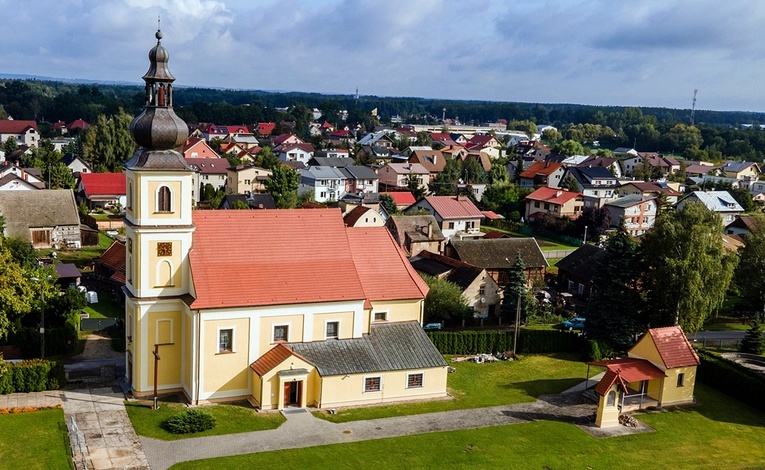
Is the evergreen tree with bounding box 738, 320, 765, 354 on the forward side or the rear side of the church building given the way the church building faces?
on the rear side

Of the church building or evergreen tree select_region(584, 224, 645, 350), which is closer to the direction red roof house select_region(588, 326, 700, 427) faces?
the church building

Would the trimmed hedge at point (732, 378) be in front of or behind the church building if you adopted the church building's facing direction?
behind

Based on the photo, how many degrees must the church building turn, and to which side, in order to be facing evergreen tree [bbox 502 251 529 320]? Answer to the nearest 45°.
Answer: approximately 135° to its right

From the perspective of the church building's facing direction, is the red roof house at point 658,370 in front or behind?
behind

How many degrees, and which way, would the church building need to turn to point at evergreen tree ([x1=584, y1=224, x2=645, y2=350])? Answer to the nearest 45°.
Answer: approximately 180°

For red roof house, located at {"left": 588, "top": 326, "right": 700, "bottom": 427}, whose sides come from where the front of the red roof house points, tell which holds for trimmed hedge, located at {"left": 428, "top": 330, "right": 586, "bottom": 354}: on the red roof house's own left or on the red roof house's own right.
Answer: on the red roof house's own right

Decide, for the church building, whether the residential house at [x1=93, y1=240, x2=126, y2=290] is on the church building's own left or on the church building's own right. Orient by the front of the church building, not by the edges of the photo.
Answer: on the church building's own right

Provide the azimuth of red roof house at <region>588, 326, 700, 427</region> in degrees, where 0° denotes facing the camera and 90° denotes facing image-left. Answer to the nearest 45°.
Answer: approximately 45°

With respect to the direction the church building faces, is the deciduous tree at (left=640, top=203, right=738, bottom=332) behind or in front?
behind

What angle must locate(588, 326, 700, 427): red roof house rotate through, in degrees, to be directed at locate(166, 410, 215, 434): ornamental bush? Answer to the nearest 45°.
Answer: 0° — it already faces it

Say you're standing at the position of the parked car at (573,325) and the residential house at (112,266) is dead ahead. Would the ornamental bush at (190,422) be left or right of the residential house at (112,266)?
left

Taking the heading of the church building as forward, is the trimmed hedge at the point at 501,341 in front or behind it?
behind

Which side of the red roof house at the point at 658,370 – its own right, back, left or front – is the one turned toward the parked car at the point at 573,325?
right
